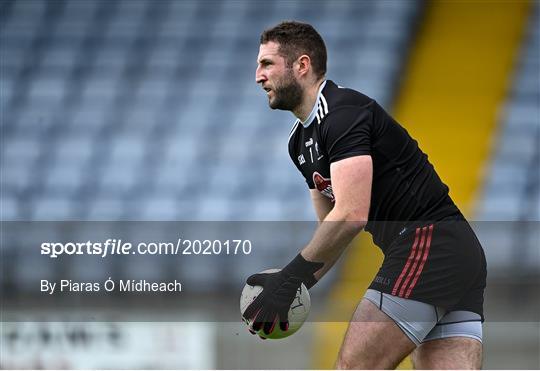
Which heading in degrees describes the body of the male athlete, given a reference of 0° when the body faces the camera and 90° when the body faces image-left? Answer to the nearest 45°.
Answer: approximately 90°

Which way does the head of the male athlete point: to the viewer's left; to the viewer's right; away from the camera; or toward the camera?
to the viewer's left
